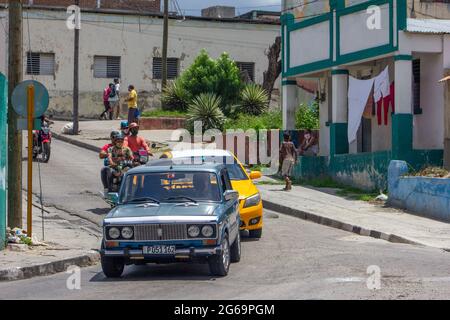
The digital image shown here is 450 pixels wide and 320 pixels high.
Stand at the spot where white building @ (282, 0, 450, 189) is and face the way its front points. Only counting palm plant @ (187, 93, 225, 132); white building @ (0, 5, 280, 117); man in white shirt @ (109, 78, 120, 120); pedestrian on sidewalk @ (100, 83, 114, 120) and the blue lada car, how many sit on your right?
4

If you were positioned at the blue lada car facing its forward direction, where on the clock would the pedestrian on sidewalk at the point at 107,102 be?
The pedestrian on sidewalk is roughly at 6 o'clock from the blue lada car.

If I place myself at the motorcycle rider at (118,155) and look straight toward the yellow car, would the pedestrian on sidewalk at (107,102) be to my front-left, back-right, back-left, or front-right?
back-left

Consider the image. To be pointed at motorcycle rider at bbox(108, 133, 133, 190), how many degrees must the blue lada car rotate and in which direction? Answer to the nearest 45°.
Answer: approximately 180°

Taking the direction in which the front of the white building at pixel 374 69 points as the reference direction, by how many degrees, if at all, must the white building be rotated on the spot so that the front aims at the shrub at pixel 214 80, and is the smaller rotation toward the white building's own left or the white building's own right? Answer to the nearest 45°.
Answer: approximately 90° to the white building's own right

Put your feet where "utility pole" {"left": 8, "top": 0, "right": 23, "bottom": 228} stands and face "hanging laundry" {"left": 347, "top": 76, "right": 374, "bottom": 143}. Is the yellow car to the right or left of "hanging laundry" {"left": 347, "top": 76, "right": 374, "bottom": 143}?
right

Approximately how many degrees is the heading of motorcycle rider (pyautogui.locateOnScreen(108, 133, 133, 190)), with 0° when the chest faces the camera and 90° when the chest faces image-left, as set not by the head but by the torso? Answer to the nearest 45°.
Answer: approximately 0°
